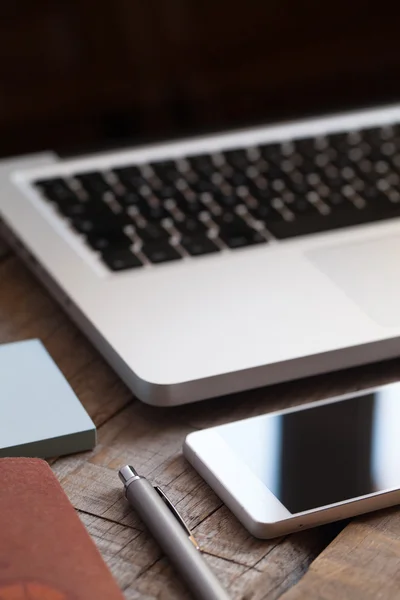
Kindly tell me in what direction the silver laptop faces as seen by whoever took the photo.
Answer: facing the viewer and to the right of the viewer
